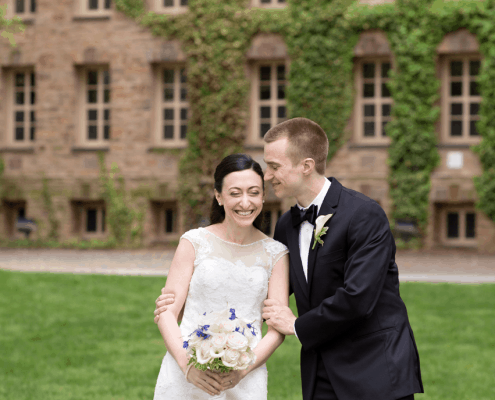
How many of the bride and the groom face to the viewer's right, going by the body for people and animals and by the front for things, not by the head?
0

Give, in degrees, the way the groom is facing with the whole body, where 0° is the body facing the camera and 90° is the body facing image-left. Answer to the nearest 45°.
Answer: approximately 45°

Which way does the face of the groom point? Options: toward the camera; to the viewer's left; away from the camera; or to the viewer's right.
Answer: to the viewer's left
